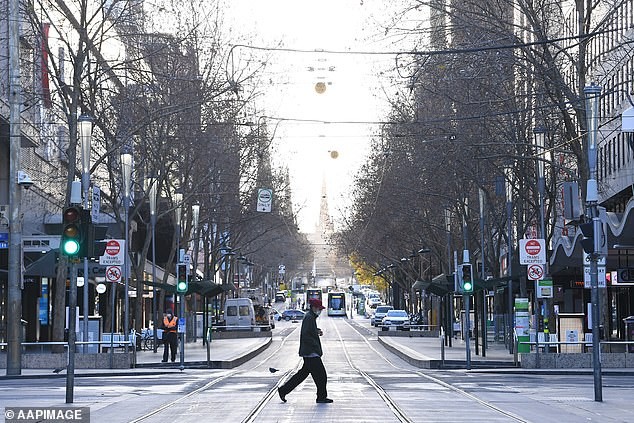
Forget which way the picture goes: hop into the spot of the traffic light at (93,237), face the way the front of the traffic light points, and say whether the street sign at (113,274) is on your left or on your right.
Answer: on your left

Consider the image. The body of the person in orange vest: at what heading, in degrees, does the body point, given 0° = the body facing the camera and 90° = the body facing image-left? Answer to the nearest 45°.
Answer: approximately 0°

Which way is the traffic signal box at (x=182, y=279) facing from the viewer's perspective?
toward the camera

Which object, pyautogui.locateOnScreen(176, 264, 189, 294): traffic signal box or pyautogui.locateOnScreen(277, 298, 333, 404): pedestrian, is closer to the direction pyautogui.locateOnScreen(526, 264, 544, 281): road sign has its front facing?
the pedestrian

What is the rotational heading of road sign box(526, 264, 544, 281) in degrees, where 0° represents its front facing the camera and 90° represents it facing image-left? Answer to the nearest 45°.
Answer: approximately 0°

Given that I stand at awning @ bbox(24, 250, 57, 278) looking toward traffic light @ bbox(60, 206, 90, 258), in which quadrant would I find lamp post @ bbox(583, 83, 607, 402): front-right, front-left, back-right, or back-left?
front-left
